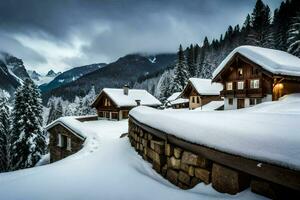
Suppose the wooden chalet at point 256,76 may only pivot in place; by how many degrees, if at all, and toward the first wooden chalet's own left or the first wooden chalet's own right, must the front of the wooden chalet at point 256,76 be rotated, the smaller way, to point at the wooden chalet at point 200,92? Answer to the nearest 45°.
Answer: approximately 90° to the first wooden chalet's own right

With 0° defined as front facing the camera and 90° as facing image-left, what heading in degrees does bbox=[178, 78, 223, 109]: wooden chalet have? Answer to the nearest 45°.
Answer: approximately 45°

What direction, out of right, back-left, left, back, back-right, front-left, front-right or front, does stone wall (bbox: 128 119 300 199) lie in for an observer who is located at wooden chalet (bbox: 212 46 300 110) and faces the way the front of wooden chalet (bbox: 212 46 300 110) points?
front-left

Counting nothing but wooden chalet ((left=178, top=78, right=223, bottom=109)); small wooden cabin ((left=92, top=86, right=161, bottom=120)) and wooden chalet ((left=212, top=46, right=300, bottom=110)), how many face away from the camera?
0

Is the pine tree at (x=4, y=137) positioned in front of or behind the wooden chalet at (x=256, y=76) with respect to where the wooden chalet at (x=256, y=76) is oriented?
in front

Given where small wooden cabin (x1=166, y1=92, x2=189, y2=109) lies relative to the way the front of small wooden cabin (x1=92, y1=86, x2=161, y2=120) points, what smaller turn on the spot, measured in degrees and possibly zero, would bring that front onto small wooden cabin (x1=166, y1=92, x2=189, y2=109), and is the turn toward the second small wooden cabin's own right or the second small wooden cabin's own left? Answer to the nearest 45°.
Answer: approximately 180°

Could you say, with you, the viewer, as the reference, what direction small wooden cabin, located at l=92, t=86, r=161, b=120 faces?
facing the viewer and to the left of the viewer

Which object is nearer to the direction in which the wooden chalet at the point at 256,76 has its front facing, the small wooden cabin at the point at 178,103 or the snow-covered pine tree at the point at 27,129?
the snow-covered pine tree

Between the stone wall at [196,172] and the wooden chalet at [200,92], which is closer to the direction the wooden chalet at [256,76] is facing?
the stone wall

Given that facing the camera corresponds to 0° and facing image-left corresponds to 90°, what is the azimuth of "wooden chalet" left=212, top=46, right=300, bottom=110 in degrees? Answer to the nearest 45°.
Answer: approximately 45°

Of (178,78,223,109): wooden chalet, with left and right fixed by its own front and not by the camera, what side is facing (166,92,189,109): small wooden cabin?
right

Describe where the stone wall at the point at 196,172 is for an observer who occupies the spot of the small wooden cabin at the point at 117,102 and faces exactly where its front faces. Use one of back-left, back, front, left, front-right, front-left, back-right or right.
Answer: front-left

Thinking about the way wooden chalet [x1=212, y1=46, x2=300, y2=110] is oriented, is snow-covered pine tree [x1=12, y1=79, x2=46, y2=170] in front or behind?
in front

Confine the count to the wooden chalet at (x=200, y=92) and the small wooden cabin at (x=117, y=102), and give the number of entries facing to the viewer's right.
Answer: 0

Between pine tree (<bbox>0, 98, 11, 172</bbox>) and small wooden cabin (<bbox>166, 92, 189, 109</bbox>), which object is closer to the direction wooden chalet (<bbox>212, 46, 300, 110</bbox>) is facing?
the pine tree
